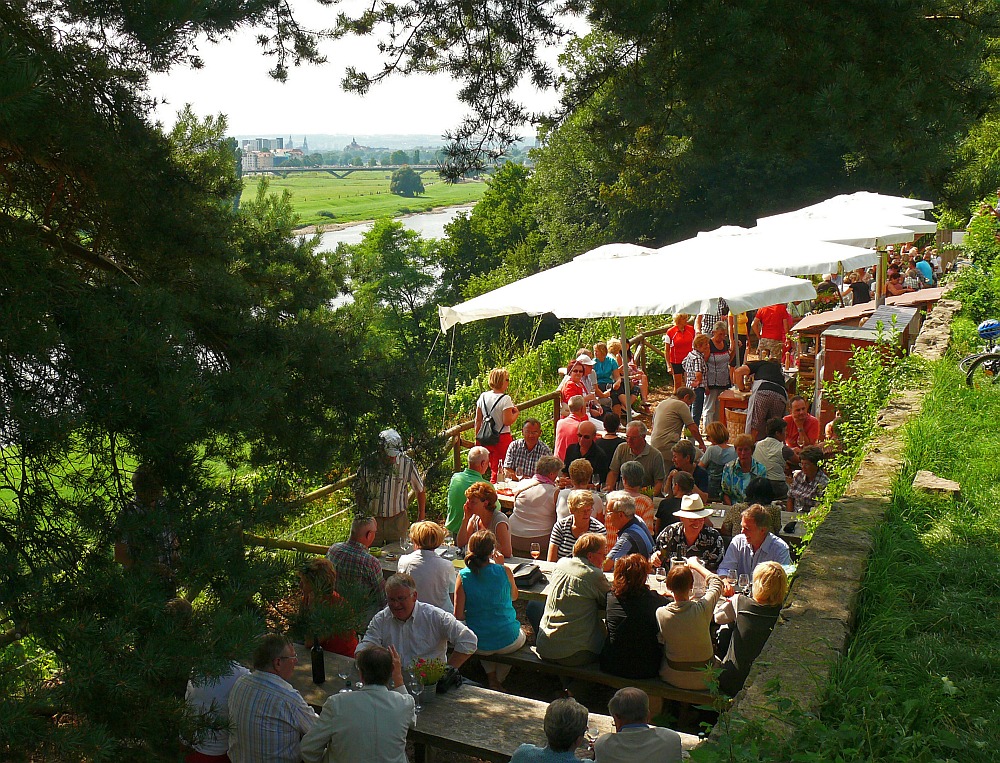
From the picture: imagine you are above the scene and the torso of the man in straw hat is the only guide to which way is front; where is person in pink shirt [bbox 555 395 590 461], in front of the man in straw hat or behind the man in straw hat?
behind

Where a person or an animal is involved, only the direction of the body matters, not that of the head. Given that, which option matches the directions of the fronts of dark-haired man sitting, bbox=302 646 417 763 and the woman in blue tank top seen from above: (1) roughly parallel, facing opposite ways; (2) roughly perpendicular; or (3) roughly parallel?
roughly parallel

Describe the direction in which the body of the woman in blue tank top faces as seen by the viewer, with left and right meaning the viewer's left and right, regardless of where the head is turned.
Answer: facing away from the viewer

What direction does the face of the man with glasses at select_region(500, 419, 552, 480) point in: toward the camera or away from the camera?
toward the camera

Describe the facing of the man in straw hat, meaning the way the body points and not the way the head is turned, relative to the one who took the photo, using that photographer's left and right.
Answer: facing the viewer

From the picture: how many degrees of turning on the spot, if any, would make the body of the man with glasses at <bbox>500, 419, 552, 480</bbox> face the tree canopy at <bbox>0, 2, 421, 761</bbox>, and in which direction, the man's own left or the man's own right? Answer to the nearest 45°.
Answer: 0° — they already face it

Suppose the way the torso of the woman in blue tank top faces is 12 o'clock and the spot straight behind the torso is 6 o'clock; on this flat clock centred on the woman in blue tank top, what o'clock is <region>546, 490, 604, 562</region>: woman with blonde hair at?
The woman with blonde hair is roughly at 1 o'clock from the woman in blue tank top.

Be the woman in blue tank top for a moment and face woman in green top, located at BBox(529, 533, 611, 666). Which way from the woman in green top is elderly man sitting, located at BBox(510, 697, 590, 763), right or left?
right

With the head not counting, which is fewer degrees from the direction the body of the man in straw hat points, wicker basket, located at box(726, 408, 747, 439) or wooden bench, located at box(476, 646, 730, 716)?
the wooden bench

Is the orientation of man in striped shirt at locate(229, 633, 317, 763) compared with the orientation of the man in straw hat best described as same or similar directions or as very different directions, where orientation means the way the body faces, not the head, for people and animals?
very different directions

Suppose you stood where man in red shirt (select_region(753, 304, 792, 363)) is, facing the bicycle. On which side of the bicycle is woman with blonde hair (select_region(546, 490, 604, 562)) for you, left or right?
right

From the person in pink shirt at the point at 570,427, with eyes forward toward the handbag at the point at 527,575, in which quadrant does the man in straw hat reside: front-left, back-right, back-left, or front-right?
front-left

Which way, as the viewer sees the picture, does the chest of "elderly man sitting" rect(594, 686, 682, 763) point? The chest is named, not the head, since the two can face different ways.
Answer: away from the camera

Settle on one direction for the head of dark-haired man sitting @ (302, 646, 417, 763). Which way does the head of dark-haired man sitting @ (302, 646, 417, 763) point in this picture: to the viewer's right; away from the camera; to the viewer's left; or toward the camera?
away from the camera

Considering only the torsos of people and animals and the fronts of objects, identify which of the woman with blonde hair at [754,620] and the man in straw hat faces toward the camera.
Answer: the man in straw hat

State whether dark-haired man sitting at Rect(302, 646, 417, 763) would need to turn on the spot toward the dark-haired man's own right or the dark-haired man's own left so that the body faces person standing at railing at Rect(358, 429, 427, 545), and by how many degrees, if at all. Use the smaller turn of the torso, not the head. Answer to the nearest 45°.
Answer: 0° — they already face them

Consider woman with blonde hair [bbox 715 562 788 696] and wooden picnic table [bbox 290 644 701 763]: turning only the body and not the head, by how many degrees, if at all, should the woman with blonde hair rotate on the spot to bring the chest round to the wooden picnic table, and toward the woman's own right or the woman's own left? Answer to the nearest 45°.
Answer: approximately 90° to the woman's own left

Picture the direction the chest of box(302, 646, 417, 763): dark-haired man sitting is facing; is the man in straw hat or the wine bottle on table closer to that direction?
the wine bottle on table

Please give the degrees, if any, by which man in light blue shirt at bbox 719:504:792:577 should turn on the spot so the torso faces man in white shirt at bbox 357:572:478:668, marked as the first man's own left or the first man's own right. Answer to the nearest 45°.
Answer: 0° — they already face them
